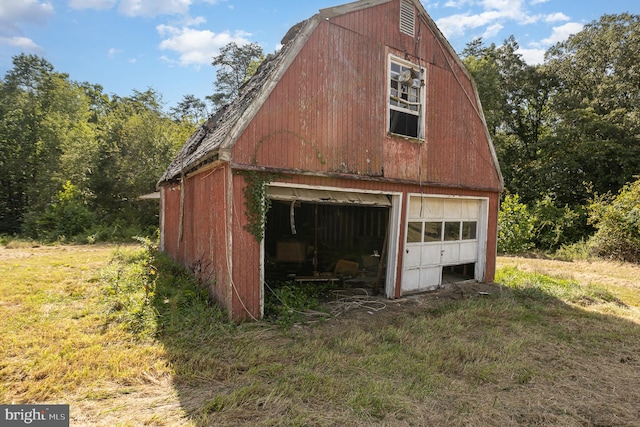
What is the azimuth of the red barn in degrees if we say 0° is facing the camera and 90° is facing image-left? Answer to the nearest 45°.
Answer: approximately 315°

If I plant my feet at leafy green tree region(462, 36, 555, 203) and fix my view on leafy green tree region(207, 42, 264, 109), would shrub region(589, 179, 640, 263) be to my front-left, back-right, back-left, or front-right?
back-left

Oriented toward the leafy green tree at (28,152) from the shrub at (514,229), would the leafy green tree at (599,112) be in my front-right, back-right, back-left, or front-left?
back-right

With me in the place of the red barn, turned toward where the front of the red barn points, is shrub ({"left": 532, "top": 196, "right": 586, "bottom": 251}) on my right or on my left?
on my left

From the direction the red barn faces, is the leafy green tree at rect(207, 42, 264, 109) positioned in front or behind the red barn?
behind

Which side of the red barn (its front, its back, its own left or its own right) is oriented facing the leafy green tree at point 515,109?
left

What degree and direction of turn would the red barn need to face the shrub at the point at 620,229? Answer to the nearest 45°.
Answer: approximately 90° to its left

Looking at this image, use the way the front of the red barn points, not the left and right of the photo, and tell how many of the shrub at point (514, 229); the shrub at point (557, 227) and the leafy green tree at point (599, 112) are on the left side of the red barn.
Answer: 3

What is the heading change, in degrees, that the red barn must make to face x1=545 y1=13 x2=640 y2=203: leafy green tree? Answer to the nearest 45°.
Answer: approximately 90° to its left

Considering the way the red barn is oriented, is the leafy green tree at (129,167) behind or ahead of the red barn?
behind

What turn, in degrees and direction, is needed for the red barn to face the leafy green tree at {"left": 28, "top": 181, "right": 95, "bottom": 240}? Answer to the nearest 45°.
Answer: approximately 180°

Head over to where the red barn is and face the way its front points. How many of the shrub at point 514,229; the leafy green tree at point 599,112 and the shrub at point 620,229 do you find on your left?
3
